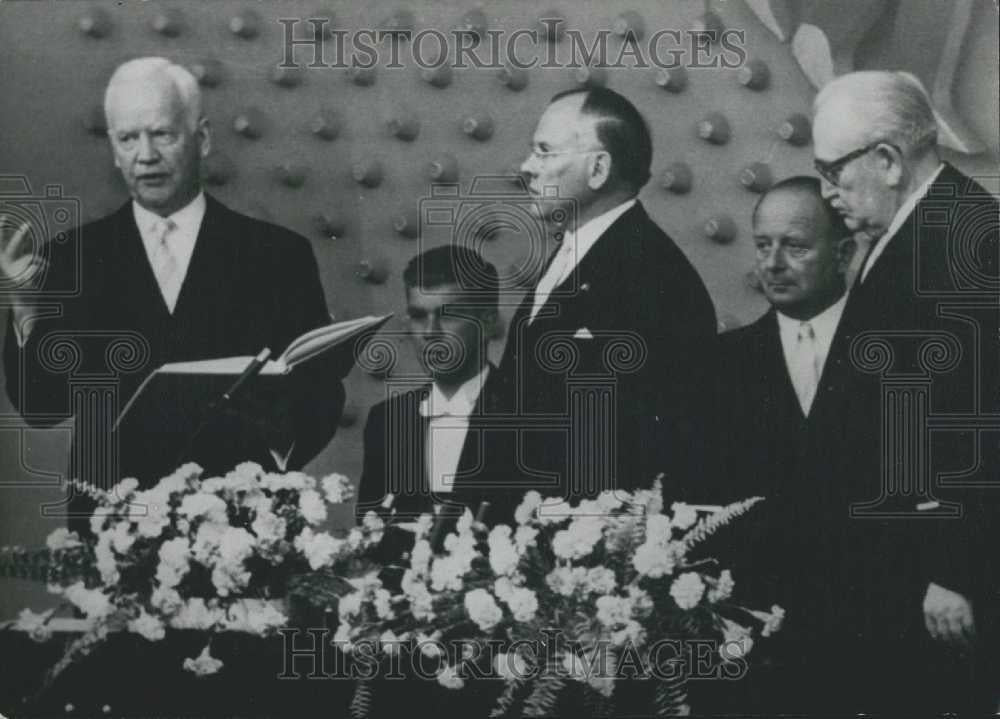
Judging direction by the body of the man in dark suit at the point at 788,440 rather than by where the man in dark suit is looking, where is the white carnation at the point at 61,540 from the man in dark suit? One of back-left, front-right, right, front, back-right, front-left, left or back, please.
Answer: front-right

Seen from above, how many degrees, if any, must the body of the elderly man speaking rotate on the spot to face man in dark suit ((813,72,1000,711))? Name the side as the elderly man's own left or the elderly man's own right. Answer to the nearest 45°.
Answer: approximately 90° to the elderly man's own left

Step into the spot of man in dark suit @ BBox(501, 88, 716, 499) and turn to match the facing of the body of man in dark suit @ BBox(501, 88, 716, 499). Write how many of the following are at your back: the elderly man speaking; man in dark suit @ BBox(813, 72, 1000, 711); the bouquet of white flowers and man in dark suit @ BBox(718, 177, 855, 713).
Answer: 2

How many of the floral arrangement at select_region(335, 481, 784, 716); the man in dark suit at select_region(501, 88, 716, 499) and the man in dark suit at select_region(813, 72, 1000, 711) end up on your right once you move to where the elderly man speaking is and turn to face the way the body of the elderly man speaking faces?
0

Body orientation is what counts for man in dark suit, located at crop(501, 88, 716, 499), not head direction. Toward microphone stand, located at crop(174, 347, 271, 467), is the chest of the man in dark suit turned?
yes

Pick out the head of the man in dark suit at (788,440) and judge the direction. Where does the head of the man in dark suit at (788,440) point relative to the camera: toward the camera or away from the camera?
toward the camera

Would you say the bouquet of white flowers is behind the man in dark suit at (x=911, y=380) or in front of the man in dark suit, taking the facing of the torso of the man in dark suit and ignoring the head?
in front

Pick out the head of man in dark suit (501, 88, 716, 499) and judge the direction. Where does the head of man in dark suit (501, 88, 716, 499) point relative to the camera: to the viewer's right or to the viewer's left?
to the viewer's left

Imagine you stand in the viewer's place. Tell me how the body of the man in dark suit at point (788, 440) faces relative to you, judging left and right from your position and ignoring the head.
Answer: facing the viewer and to the left of the viewer

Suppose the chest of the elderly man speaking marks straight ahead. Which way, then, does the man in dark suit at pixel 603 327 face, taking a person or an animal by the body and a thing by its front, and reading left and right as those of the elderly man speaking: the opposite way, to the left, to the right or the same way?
to the right

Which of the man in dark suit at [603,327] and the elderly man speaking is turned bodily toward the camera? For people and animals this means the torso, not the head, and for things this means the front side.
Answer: the elderly man speaking

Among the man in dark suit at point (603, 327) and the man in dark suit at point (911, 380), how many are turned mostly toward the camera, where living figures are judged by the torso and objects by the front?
0

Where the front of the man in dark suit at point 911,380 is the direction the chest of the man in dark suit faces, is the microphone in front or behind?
in front

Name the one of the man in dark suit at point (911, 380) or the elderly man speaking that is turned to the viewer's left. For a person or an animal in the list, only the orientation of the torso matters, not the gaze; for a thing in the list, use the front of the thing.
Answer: the man in dark suit

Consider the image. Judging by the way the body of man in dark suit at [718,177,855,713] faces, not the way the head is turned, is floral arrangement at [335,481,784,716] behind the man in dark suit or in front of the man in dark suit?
in front

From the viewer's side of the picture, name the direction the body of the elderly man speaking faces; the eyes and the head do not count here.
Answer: toward the camera

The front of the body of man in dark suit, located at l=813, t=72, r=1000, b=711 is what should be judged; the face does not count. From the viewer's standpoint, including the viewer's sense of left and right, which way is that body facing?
facing to the left of the viewer

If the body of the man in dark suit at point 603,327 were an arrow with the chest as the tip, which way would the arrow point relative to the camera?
to the viewer's left
